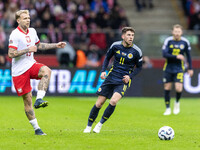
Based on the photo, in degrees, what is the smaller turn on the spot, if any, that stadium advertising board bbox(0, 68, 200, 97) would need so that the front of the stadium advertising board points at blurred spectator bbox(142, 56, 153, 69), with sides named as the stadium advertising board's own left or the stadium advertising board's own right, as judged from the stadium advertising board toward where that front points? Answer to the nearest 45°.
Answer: approximately 135° to the stadium advertising board's own left

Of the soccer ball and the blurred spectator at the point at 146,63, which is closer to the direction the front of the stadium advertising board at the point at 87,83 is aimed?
the soccer ball

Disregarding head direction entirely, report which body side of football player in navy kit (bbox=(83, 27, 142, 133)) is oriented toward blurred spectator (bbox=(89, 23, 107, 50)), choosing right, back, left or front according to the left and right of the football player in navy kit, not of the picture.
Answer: back

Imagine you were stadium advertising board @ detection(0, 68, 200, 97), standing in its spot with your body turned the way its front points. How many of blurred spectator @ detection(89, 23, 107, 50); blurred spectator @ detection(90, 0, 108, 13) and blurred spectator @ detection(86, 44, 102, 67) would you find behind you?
3

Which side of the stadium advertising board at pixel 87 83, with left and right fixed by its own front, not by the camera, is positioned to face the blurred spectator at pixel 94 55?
back

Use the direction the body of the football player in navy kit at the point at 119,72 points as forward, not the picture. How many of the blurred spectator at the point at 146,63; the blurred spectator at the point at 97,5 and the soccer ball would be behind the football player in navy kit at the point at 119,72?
2

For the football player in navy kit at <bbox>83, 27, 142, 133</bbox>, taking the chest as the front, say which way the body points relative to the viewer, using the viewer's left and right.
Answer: facing the viewer

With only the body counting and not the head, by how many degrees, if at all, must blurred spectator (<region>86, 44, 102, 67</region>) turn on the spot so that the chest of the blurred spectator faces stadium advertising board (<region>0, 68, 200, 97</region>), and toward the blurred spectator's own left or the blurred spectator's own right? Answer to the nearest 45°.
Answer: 0° — they already face it

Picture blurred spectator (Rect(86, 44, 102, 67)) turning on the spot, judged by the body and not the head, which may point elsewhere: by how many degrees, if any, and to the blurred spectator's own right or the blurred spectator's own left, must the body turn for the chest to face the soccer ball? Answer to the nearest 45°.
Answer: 0° — they already face it

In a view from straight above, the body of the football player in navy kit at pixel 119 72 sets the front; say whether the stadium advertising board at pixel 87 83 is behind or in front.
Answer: behind

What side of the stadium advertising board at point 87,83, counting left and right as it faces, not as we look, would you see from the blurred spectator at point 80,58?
back

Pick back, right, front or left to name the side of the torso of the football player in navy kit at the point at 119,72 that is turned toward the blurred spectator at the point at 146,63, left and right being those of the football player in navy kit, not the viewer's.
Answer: back

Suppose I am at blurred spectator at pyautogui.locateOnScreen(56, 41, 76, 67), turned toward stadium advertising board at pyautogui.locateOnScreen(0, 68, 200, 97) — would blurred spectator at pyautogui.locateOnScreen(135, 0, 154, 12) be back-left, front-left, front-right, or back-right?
back-left

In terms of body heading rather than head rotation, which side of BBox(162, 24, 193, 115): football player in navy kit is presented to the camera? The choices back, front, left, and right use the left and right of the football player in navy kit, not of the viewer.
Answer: front

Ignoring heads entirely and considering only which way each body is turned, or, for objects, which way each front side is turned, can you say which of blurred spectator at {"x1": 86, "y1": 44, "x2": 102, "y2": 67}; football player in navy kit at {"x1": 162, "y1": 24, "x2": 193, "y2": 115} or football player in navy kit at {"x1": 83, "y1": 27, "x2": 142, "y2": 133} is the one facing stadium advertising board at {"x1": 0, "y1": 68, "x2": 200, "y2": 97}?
the blurred spectator
